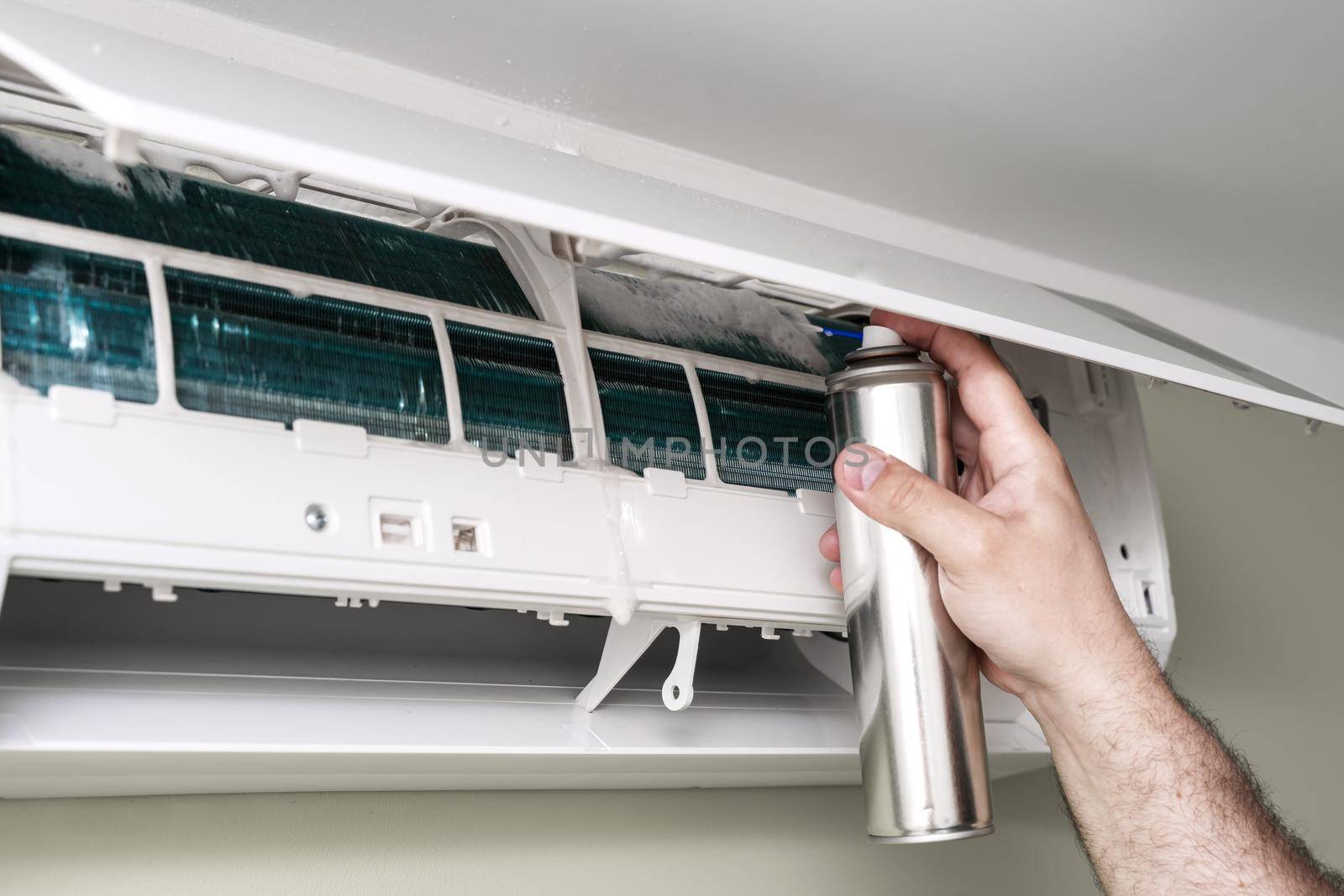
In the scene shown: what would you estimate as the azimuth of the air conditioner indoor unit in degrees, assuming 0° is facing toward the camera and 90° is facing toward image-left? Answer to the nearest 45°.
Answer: approximately 315°
